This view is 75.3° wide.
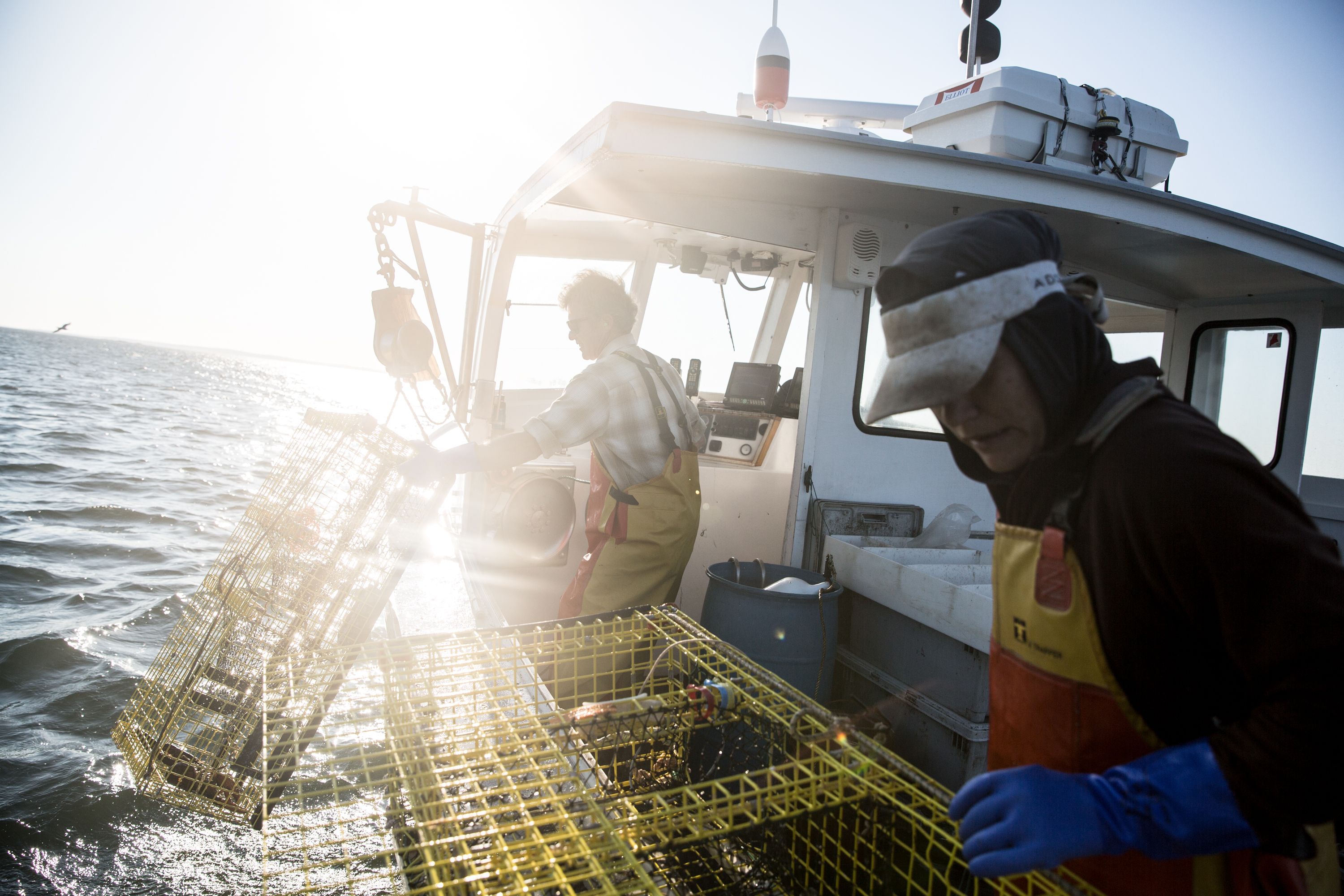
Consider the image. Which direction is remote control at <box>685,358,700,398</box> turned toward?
toward the camera

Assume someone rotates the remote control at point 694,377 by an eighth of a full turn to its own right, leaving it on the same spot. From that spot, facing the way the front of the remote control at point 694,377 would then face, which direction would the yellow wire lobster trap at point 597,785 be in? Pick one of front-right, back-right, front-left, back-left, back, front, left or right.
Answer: front-left

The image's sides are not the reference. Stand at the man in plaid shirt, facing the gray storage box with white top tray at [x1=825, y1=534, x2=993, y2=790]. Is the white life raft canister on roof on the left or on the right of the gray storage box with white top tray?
left

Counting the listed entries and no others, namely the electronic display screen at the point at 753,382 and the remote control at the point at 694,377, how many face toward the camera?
2

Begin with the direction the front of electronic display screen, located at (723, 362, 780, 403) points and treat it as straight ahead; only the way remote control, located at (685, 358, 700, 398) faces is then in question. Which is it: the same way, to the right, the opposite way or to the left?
the same way

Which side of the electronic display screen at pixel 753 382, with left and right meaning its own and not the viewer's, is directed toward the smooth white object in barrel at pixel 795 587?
front

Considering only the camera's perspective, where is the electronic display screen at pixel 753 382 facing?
facing the viewer

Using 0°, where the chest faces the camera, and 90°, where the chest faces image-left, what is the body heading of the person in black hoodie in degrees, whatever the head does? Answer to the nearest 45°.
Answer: approximately 45°

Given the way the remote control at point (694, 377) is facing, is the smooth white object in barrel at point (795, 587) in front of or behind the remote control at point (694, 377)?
in front

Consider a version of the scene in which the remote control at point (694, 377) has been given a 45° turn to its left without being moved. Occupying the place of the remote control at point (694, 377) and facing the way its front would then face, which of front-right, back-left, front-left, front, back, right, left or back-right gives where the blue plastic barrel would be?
front-right

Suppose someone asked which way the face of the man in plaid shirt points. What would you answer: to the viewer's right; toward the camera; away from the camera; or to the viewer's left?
to the viewer's left

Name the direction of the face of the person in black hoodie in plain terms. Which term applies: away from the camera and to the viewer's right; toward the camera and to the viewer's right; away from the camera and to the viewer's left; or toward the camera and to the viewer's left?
toward the camera and to the viewer's left

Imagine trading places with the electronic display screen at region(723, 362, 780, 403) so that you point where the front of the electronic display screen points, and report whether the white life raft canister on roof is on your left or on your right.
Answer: on your left
